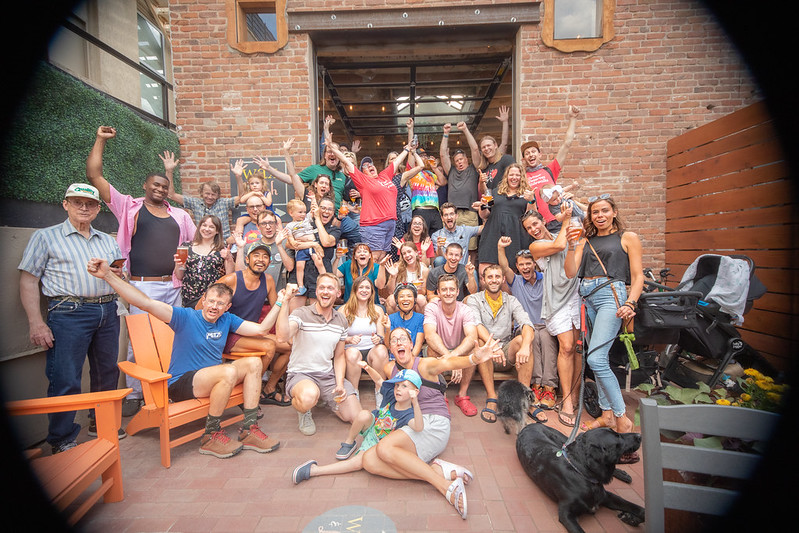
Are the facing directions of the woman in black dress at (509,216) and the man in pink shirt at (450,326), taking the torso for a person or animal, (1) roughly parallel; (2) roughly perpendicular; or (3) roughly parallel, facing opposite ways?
roughly parallel

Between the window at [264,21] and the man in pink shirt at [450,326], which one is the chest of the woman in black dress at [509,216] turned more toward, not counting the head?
the man in pink shirt

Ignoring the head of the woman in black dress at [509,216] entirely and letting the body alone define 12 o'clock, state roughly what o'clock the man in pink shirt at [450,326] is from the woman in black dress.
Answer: The man in pink shirt is roughly at 1 o'clock from the woman in black dress.

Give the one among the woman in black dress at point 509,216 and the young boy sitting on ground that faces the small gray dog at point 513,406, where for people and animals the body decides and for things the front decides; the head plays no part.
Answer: the woman in black dress

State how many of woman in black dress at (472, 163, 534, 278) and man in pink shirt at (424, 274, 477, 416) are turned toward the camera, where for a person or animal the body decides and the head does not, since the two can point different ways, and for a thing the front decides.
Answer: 2

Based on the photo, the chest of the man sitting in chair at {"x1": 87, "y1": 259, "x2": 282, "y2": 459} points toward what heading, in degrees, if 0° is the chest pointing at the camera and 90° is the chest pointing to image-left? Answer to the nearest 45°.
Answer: approximately 315°

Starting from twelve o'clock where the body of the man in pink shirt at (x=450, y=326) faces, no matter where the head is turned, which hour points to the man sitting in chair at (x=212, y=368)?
The man sitting in chair is roughly at 2 o'clock from the man in pink shirt.

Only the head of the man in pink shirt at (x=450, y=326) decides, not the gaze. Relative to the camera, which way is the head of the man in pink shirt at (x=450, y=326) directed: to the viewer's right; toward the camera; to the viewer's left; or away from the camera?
toward the camera

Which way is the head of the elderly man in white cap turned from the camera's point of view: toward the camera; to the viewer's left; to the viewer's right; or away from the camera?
toward the camera

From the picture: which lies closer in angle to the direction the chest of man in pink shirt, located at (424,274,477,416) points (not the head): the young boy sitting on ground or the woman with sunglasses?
the young boy sitting on ground

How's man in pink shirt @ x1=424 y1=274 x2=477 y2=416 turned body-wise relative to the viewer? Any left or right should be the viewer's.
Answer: facing the viewer

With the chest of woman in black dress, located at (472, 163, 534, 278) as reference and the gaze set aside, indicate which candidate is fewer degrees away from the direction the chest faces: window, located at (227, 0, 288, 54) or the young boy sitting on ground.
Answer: the young boy sitting on ground

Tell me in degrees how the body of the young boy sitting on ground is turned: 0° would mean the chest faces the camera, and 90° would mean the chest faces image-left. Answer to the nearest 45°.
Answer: approximately 45°

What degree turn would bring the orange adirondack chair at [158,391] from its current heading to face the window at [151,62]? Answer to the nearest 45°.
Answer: approximately 135° to its left
